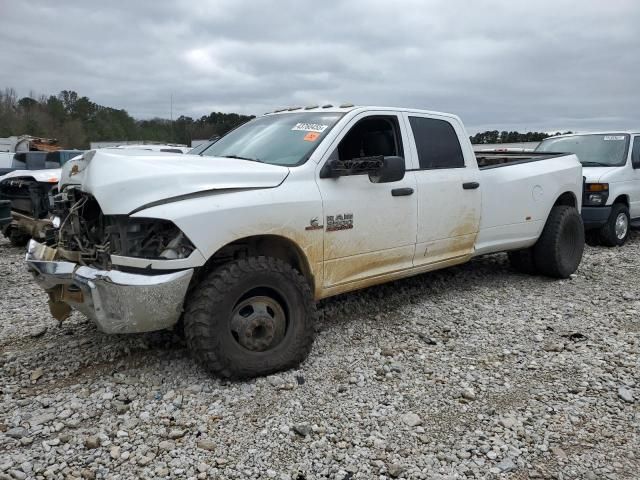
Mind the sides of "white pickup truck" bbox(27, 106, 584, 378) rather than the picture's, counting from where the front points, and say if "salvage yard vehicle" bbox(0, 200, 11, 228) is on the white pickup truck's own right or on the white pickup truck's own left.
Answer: on the white pickup truck's own right

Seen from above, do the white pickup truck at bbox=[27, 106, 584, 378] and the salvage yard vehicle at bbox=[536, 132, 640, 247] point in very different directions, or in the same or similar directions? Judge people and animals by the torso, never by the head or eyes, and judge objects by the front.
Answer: same or similar directions

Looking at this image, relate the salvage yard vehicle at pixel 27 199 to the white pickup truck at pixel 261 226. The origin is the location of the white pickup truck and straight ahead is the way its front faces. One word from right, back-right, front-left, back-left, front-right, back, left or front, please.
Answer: right

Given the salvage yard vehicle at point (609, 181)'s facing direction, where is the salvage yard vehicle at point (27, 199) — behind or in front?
in front

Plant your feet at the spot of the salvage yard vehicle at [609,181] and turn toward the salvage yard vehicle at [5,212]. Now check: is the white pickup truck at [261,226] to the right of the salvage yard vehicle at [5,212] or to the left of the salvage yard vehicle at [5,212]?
left

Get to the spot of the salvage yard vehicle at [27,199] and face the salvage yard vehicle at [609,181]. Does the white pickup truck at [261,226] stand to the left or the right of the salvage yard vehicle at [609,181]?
right

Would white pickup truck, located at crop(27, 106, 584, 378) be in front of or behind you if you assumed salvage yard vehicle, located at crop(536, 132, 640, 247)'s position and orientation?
in front

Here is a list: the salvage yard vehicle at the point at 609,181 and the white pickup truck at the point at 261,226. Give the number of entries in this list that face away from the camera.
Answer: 0

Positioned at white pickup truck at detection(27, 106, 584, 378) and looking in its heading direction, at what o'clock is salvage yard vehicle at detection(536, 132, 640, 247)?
The salvage yard vehicle is roughly at 6 o'clock from the white pickup truck.

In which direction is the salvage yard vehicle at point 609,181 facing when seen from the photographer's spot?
facing the viewer and to the left of the viewer

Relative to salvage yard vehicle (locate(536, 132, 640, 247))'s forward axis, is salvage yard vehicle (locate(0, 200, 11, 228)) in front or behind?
in front
